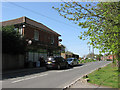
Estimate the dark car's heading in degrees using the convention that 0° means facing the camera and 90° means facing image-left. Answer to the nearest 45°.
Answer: approximately 225°

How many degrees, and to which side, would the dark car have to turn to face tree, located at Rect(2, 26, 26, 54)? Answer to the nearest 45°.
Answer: approximately 135° to its left

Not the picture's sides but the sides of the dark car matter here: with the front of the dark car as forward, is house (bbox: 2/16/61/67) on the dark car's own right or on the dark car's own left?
on the dark car's own left
